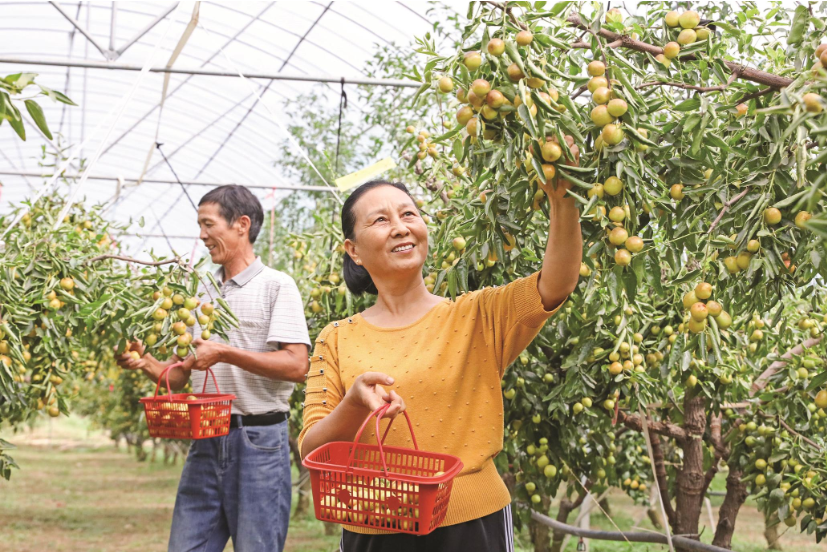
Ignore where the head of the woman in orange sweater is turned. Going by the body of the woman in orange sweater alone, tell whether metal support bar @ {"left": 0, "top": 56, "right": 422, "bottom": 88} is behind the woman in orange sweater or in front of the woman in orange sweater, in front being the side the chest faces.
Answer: behind

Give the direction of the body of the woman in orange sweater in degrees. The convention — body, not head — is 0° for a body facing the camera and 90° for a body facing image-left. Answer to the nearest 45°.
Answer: approximately 0°

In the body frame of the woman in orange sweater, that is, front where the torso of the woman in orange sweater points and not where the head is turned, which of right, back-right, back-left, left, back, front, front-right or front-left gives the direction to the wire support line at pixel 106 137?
back-right

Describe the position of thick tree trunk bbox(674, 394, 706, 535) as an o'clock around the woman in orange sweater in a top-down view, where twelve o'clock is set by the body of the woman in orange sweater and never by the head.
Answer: The thick tree trunk is roughly at 7 o'clock from the woman in orange sweater.

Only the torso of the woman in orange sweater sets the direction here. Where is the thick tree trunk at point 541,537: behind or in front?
behind

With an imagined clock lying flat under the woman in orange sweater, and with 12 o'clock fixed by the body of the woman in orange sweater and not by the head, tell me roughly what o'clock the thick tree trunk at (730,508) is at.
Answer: The thick tree trunk is roughly at 7 o'clock from the woman in orange sweater.

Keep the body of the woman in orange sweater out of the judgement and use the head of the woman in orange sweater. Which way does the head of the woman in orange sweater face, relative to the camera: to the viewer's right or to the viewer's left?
to the viewer's right

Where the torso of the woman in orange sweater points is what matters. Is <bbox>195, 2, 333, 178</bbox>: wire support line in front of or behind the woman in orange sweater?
behind

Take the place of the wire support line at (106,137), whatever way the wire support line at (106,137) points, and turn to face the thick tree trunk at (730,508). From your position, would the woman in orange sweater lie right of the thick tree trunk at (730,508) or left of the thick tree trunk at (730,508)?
right
